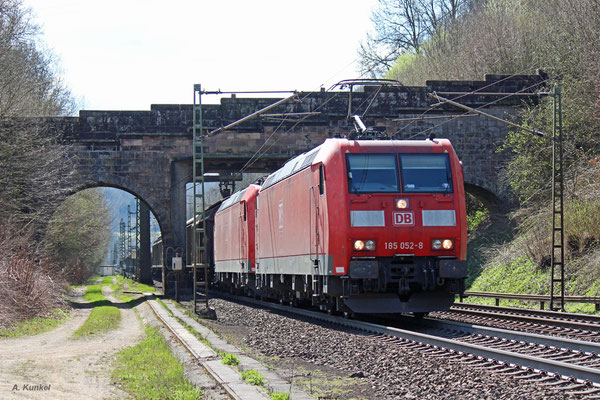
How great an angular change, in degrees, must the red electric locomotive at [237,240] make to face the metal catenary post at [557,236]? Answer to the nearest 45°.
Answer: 0° — it already faces it

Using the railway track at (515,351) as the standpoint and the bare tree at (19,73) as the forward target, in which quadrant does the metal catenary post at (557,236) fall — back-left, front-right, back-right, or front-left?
front-right

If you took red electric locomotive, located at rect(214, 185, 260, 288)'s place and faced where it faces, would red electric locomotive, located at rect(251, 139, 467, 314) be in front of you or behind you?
in front

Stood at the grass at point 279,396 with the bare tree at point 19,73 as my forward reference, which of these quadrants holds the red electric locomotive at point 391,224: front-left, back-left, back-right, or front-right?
front-right

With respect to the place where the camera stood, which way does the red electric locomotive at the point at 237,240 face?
facing the viewer and to the right of the viewer

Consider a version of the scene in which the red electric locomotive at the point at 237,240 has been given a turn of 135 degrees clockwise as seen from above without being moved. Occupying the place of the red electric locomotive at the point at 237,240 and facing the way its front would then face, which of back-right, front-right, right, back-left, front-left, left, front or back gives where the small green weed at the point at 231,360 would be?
left

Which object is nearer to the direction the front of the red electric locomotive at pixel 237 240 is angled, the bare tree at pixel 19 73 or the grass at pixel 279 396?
the grass

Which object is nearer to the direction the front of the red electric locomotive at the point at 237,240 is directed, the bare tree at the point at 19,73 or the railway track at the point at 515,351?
the railway track

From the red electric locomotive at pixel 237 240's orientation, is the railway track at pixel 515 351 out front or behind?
out front

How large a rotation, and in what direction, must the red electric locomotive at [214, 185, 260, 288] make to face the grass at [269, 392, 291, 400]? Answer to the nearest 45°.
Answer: approximately 45° to its right
